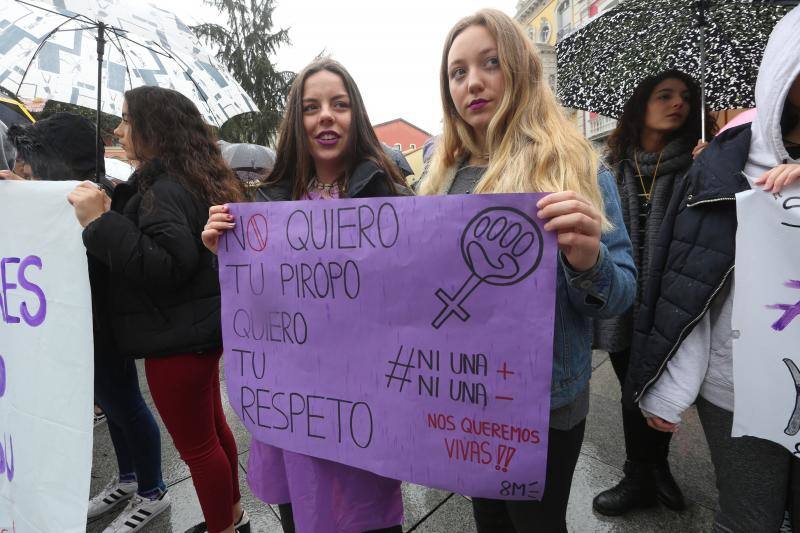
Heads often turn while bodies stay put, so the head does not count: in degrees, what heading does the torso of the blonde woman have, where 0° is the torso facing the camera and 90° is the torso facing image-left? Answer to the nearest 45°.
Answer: approximately 45°
